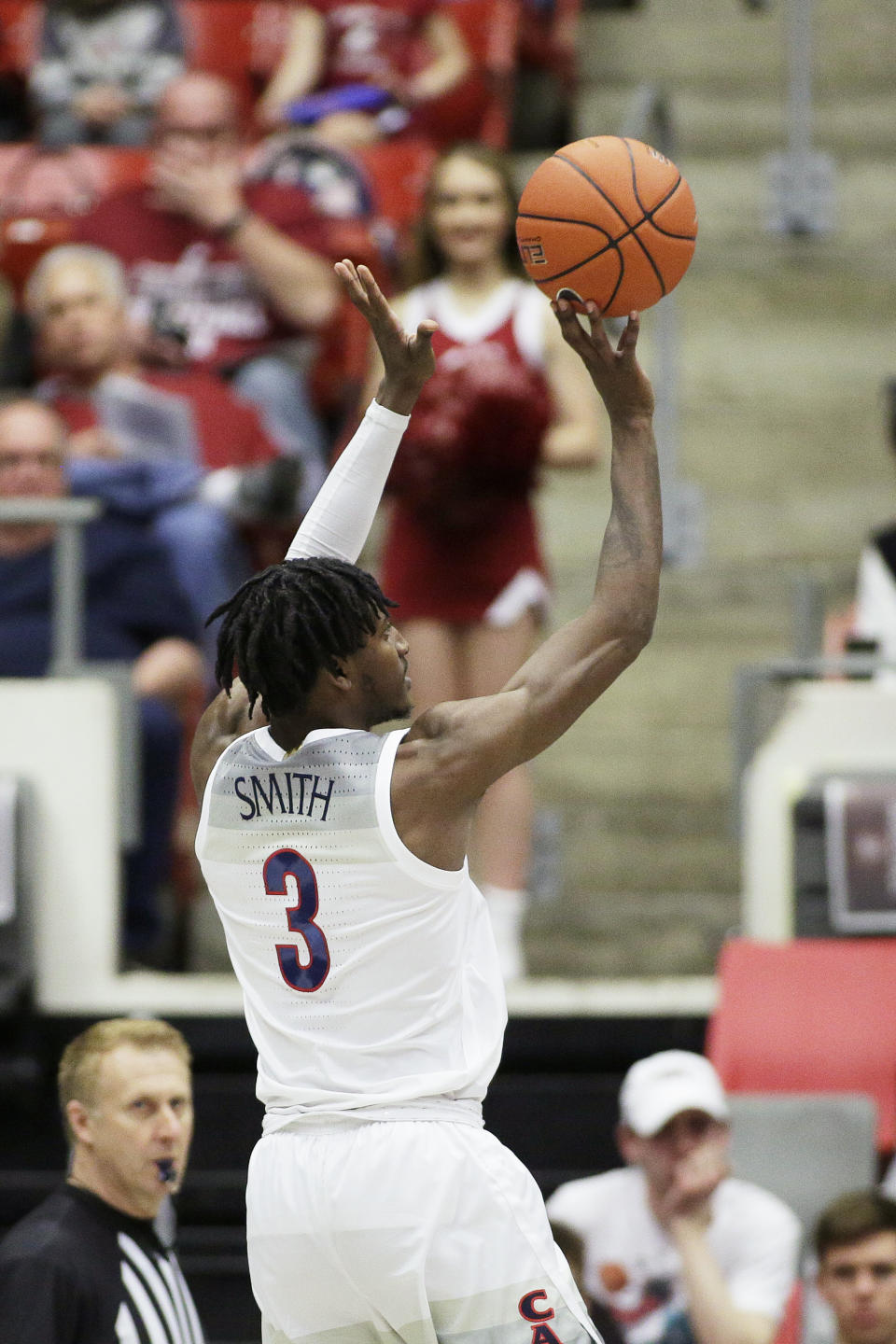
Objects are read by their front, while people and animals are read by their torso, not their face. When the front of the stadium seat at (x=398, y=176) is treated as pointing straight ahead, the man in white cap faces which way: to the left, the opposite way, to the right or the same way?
the same way

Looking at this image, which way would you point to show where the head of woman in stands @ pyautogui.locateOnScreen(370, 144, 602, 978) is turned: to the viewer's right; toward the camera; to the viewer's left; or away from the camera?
toward the camera

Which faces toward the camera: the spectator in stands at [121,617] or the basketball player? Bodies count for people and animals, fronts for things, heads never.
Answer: the spectator in stands

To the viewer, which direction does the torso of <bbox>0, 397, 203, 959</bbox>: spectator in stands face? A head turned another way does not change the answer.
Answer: toward the camera

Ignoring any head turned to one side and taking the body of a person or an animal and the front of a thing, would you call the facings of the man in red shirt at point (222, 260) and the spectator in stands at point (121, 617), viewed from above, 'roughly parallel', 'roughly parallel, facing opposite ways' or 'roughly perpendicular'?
roughly parallel

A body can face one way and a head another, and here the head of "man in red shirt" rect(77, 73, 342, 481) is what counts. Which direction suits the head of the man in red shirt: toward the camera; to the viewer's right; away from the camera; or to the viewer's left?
toward the camera

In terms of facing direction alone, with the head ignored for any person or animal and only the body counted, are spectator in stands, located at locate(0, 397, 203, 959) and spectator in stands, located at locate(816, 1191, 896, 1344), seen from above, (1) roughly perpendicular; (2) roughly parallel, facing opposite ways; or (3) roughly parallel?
roughly parallel

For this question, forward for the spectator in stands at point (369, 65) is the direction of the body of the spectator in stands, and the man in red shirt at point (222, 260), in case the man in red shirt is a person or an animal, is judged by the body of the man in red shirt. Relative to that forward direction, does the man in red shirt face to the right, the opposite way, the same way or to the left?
the same way

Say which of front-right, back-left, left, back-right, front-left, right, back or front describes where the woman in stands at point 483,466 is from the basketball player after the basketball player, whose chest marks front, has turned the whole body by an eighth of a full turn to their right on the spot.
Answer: left

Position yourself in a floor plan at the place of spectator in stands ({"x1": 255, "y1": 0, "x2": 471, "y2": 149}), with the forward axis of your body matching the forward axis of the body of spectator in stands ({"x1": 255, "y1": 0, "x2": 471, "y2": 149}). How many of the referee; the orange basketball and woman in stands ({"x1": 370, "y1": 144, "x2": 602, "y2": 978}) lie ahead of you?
3

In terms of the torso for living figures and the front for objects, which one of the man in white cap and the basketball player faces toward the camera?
the man in white cap

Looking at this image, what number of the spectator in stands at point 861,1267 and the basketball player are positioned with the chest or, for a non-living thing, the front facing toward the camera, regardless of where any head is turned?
1

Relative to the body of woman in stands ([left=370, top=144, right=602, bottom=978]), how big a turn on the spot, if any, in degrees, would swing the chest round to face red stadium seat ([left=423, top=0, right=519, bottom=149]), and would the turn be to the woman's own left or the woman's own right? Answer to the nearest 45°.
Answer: approximately 180°

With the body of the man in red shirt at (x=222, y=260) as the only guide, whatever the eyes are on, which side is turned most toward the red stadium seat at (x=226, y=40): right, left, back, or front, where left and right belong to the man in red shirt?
back

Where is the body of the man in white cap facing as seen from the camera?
toward the camera

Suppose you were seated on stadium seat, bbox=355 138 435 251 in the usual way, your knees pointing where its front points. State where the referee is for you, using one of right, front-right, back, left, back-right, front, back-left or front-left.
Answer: front
